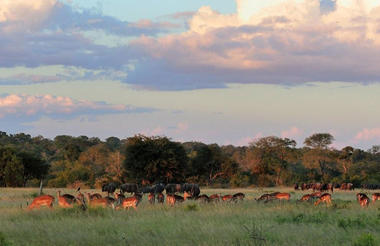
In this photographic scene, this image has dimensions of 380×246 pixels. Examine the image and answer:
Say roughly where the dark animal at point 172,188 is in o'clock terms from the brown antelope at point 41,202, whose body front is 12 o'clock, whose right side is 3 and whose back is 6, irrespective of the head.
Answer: The dark animal is roughly at 4 o'clock from the brown antelope.

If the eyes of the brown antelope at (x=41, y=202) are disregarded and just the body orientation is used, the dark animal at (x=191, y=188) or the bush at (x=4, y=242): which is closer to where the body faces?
the bush

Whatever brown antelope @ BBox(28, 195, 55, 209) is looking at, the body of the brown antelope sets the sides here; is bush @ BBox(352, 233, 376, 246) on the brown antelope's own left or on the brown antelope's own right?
on the brown antelope's own left

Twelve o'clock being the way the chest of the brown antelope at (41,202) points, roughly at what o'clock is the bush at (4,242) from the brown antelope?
The bush is roughly at 9 o'clock from the brown antelope.

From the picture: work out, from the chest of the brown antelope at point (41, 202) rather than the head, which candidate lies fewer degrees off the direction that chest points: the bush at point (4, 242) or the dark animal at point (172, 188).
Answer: the bush

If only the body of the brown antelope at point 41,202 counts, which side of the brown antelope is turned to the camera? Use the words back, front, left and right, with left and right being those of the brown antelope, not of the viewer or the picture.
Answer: left

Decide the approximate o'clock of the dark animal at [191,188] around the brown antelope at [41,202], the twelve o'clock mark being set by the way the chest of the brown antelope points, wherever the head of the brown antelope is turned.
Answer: The dark animal is roughly at 4 o'clock from the brown antelope.
